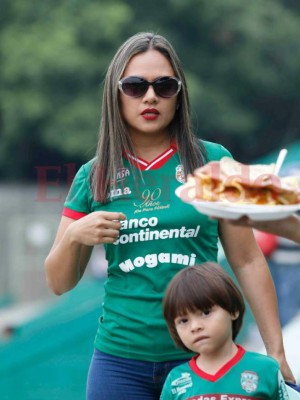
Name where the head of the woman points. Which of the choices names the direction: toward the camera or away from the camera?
toward the camera

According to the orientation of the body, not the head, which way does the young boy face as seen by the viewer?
toward the camera

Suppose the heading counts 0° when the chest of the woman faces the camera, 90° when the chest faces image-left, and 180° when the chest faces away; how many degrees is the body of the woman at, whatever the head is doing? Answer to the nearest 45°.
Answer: approximately 0°

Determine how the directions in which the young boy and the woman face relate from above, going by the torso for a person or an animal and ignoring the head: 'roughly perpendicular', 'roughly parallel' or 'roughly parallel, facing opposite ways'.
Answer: roughly parallel

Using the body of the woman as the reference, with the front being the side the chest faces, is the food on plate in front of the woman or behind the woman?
in front

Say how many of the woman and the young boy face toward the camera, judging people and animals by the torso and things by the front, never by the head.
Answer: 2
